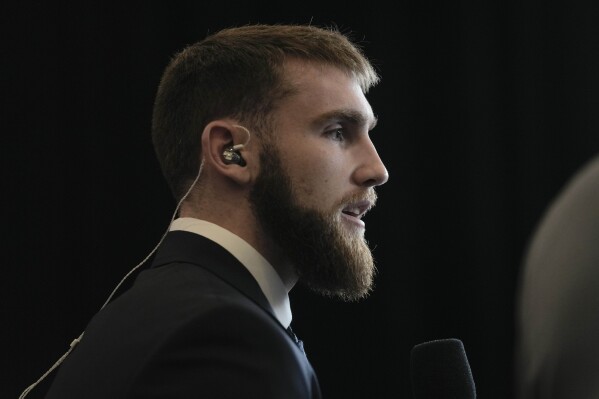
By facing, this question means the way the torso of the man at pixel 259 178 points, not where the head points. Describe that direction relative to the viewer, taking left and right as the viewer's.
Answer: facing to the right of the viewer

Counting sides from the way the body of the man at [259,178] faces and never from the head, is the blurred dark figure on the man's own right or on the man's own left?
on the man's own right

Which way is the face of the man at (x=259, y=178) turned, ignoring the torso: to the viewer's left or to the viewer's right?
to the viewer's right
